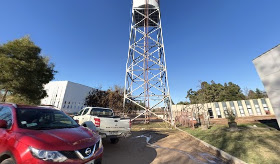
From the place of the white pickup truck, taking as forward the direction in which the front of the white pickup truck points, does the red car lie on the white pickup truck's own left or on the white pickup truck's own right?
on the white pickup truck's own left

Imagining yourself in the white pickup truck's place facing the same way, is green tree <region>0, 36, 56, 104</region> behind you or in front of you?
in front

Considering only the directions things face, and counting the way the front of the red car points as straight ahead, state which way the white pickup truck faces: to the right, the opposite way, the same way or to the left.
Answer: the opposite way

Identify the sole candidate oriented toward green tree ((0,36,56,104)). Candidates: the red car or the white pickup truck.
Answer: the white pickup truck

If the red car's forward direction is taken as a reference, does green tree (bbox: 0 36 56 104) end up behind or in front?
behind

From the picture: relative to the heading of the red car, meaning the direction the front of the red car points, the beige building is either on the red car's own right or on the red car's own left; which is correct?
on the red car's own left

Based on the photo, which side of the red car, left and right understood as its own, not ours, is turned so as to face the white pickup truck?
left

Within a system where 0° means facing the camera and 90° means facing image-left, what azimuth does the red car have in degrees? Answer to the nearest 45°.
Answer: approximately 315°

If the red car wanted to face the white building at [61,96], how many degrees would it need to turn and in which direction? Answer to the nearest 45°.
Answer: approximately 135° to its left

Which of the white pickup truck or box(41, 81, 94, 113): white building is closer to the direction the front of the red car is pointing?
the white pickup truck

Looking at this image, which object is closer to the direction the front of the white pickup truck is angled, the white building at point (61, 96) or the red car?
the white building
